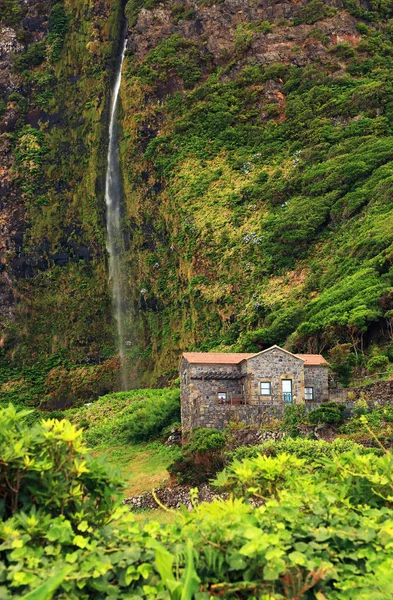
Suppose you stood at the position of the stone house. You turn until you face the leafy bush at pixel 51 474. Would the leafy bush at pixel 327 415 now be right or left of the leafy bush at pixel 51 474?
left

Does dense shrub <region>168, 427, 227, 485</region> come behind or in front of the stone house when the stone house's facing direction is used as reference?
in front

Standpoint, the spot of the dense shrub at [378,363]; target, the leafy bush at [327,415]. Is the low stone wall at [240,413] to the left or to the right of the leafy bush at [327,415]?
right

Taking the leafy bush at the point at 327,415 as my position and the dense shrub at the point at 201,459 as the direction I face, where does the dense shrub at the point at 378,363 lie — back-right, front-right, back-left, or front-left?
back-right

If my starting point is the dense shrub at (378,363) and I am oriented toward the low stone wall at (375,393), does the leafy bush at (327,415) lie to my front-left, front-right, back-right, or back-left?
front-right

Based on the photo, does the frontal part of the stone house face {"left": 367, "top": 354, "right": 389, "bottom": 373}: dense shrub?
no

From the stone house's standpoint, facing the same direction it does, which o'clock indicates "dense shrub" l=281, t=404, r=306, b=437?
The dense shrub is roughly at 11 o'clock from the stone house.

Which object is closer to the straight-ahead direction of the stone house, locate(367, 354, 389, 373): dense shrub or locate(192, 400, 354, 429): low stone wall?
the low stone wall

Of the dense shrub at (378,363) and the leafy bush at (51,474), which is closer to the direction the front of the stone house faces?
the leafy bush

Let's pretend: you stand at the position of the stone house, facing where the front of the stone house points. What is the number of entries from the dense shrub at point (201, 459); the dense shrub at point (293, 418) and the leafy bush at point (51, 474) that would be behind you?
0

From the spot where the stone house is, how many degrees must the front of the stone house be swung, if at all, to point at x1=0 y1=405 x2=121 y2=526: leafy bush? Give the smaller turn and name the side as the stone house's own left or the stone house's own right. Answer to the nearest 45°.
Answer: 0° — it already faces it

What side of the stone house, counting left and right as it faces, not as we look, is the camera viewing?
front

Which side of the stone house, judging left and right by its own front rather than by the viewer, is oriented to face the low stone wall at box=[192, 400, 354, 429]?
front

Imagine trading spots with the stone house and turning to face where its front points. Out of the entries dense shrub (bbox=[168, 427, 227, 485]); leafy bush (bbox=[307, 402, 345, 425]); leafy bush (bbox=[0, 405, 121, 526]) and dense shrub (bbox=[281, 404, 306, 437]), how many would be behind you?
0

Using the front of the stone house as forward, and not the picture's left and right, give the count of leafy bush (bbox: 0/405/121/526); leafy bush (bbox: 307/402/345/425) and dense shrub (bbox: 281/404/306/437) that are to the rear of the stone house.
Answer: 0

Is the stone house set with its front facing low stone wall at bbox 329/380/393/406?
no
